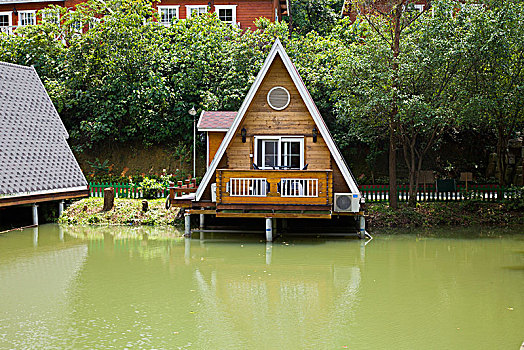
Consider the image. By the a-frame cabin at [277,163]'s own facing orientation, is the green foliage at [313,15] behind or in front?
behind

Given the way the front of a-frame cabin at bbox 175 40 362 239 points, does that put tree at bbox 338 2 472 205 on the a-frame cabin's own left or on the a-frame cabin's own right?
on the a-frame cabin's own left

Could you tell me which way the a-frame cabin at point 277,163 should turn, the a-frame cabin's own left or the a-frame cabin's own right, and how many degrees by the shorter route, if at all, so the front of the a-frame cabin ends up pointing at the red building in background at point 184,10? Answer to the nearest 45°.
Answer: approximately 180°

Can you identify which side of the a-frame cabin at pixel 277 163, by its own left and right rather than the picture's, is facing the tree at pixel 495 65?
left

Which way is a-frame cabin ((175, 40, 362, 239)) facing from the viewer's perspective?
toward the camera

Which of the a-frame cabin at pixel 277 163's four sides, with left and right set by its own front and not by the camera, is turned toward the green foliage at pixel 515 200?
left

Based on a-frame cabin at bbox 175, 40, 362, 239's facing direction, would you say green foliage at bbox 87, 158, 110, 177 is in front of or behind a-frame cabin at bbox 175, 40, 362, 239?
behind

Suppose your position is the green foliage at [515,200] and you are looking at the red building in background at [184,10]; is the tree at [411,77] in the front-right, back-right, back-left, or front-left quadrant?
front-left
